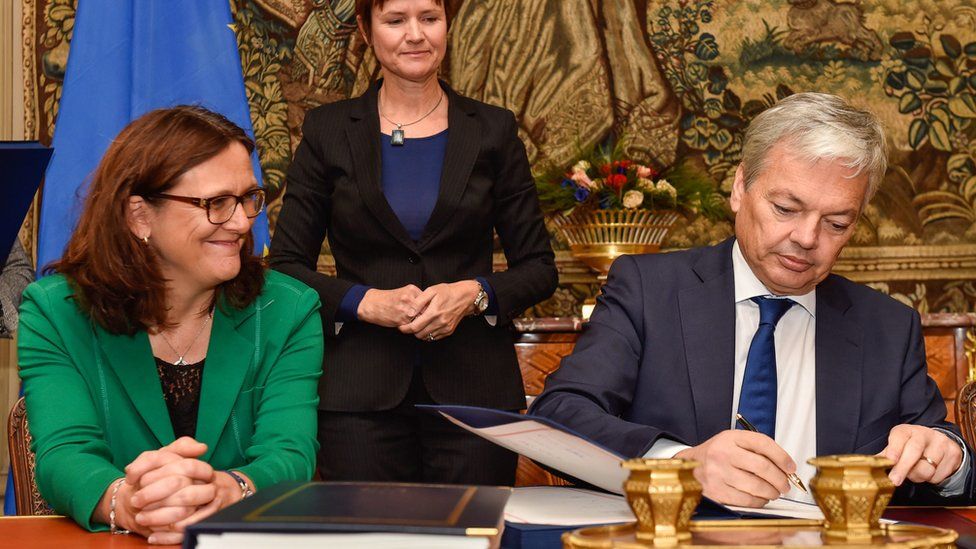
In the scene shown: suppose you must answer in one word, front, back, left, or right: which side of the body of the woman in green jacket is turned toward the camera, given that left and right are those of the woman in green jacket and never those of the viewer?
front

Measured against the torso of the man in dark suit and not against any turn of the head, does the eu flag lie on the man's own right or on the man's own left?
on the man's own right

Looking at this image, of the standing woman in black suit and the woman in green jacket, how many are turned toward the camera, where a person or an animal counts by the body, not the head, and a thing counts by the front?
2

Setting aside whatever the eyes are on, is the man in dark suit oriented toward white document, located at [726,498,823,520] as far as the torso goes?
yes

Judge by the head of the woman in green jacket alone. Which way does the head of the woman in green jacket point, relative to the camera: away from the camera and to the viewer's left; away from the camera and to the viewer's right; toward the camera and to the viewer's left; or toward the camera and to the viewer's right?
toward the camera and to the viewer's right

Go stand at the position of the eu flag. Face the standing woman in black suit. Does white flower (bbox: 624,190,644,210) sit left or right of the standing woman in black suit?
left

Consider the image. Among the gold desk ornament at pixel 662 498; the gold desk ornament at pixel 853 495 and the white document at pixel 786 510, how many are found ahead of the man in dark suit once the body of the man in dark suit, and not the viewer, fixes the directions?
3

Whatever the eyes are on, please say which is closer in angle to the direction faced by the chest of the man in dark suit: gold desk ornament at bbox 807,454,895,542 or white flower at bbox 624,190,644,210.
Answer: the gold desk ornament

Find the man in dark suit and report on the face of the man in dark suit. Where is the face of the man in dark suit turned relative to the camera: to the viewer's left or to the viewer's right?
to the viewer's left

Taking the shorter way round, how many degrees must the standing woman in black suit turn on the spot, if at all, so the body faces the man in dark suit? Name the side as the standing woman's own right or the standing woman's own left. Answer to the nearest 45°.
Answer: approximately 45° to the standing woman's own left

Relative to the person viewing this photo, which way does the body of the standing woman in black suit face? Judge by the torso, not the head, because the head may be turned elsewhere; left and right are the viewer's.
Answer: facing the viewer

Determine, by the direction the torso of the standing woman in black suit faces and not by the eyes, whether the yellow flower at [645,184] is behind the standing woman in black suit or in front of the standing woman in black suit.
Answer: behind

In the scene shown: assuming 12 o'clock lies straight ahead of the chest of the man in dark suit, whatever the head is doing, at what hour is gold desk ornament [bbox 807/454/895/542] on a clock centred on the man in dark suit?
The gold desk ornament is roughly at 12 o'clock from the man in dark suit.
